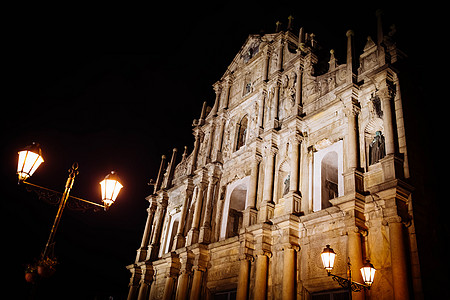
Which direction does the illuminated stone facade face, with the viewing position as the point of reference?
facing the viewer and to the left of the viewer

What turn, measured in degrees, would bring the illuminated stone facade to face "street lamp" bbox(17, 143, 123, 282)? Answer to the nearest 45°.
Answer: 0° — it already faces it
